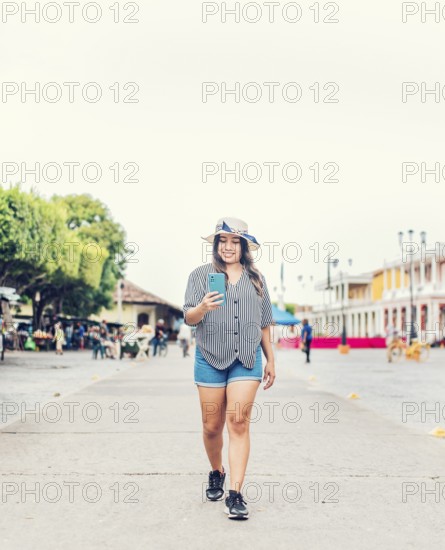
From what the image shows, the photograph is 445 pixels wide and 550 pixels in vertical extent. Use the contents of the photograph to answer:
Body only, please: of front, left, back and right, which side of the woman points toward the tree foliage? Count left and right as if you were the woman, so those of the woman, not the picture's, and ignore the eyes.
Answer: back

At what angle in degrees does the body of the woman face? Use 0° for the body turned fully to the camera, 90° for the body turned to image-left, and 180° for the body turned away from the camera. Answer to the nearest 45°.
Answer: approximately 0°
